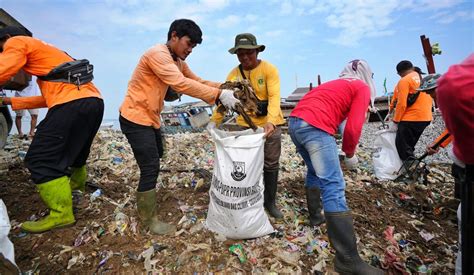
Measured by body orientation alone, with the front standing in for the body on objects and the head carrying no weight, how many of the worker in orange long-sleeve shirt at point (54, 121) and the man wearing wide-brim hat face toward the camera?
1

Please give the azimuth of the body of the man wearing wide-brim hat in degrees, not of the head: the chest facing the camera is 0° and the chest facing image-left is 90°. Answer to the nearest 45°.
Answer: approximately 0°

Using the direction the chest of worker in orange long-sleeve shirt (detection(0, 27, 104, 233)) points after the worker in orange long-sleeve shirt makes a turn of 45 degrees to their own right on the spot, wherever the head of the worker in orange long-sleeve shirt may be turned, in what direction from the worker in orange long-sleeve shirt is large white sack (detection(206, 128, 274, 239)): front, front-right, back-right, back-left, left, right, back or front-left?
back

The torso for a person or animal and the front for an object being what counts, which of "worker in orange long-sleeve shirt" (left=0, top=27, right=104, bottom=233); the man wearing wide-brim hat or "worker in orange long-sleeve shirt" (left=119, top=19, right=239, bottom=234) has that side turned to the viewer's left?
"worker in orange long-sleeve shirt" (left=0, top=27, right=104, bottom=233)

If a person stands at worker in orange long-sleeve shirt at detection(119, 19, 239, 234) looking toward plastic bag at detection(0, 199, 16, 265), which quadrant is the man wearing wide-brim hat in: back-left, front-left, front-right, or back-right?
back-left

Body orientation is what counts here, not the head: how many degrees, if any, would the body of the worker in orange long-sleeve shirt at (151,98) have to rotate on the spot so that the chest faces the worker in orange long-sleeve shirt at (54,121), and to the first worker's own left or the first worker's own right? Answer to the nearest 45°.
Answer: approximately 180°

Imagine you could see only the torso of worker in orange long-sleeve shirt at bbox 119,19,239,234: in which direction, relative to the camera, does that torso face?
to the viewer's right

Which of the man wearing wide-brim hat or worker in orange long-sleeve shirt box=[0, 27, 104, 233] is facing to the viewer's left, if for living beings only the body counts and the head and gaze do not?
the worker in orange long-sleeve shirt

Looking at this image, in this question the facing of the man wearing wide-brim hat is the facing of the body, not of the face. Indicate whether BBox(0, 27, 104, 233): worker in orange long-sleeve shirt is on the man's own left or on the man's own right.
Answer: on the man's own right

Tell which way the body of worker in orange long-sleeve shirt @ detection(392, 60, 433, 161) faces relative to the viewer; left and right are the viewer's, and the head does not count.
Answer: facing away from the viewer and to the left of the viewer

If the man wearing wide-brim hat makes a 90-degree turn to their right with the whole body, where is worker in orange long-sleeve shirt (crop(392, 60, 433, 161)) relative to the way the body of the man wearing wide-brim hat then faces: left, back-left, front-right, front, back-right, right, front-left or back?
back-right
